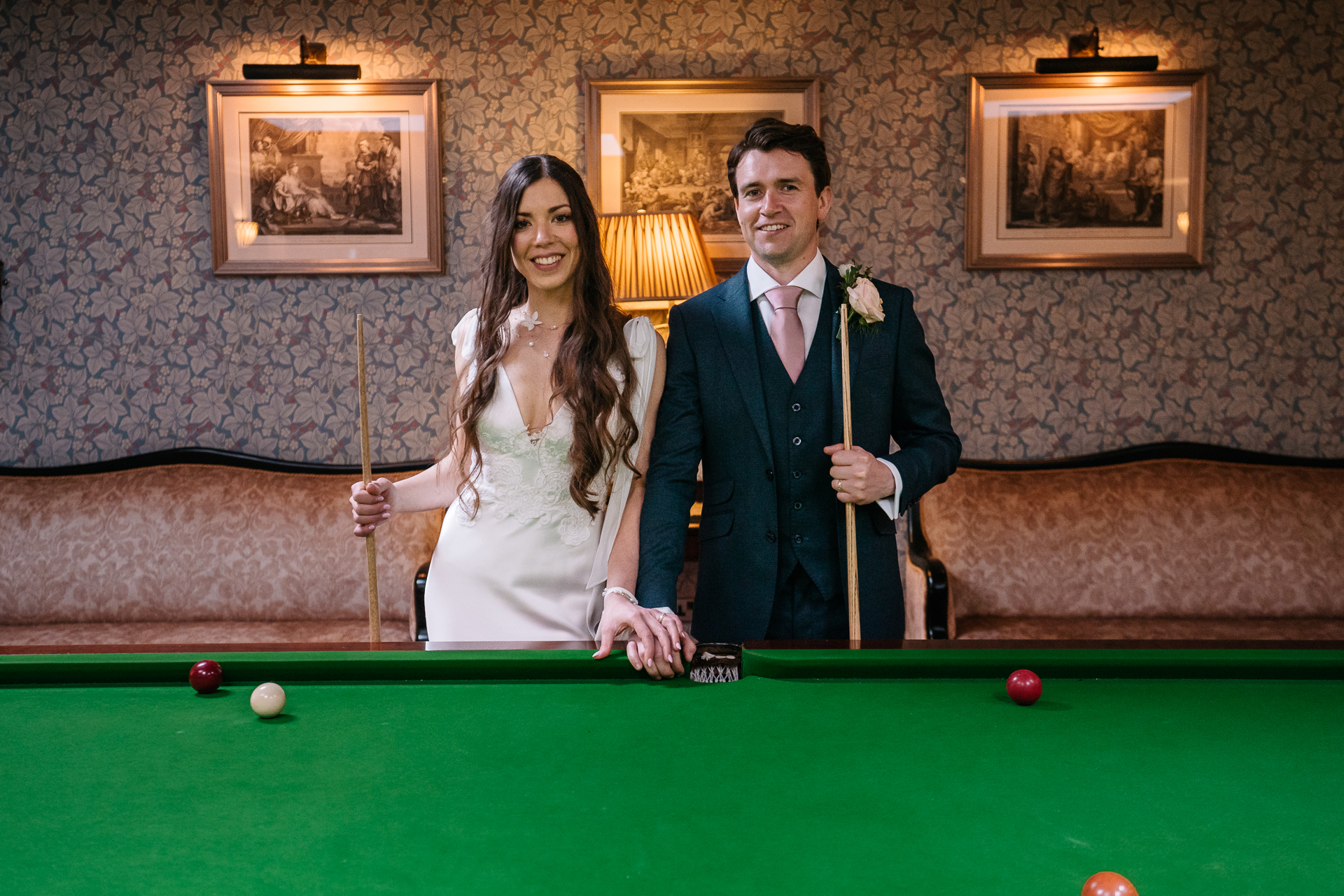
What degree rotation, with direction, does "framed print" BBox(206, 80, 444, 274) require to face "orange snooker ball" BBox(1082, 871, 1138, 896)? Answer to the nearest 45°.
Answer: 0° — it already faces it

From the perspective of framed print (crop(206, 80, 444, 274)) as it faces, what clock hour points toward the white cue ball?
The white cue ball is roughly at 12 o'clock from the framed print.

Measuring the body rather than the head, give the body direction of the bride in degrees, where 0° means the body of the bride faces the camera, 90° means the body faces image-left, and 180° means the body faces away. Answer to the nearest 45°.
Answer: approximately 0°

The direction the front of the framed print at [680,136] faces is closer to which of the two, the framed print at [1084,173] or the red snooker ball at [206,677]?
the red snooker ball

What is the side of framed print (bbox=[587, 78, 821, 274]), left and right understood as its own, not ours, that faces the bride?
front

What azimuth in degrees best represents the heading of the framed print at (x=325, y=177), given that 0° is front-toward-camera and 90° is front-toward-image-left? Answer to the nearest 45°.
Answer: approximately 0°

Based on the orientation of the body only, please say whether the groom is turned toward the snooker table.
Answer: yes

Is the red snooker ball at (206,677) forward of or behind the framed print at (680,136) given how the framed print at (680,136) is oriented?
forward

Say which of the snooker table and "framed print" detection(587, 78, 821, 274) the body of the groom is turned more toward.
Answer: the snooker table
